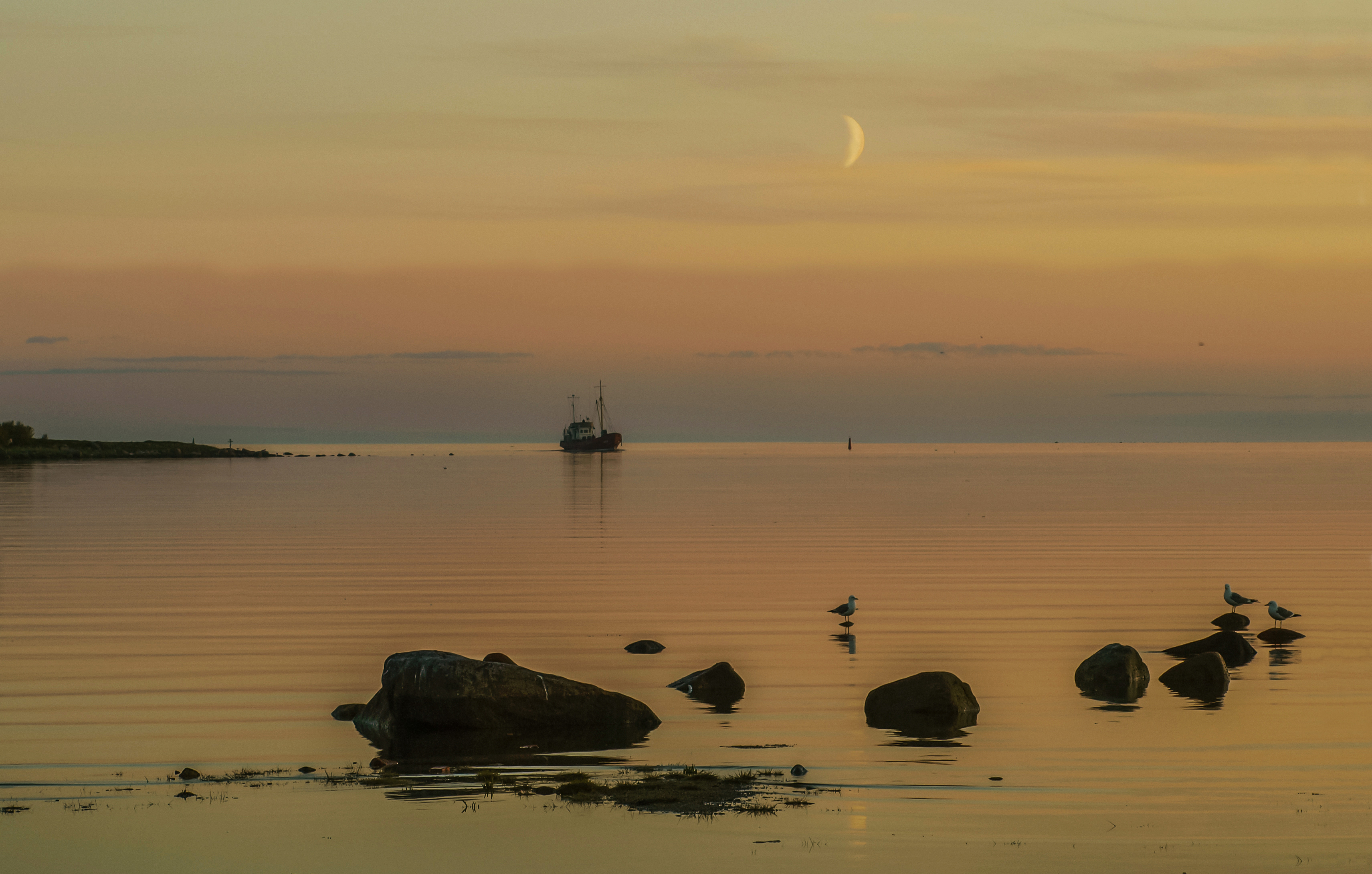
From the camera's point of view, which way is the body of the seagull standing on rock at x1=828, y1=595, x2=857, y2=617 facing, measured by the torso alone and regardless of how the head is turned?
to the viewer's right

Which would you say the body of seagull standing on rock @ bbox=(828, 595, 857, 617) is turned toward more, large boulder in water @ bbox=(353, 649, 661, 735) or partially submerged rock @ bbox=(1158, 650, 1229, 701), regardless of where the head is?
the partially submerged rock

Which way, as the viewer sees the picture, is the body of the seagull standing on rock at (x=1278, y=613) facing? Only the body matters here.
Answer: to the viewer's left
